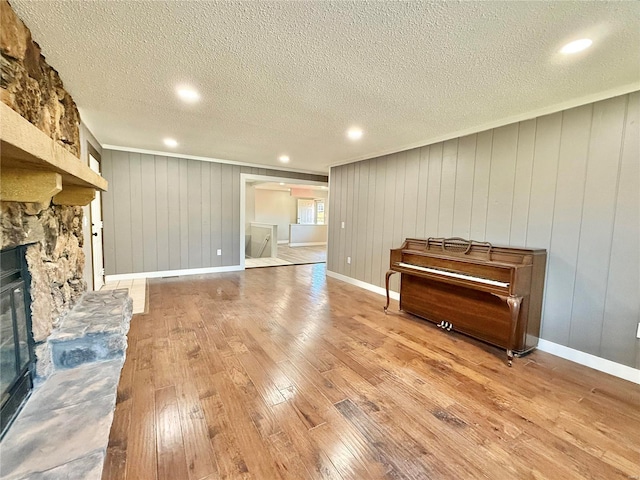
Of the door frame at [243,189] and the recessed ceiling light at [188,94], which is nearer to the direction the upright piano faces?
the recessed ceiling light

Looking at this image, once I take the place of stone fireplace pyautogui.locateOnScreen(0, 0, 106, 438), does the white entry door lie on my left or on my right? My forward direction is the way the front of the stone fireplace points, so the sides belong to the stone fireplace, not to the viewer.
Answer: on my left

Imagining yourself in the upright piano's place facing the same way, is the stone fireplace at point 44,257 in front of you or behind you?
in front

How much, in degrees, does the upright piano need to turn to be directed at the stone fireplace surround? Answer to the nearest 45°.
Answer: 0° — it already faces it

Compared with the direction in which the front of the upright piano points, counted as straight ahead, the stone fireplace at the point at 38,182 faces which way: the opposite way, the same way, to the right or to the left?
the opposite way

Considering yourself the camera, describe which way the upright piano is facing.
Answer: facing the viewer and to the left of the viewer

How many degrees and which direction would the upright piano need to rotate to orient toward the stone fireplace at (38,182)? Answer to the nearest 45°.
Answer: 0° — it already faces it

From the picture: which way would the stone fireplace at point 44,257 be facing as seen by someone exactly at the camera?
facing the viewer and to the right of the viewer

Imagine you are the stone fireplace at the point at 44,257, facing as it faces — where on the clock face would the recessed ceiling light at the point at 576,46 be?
The recessed ceiling light is roughly at 12 o'clock from the stone fireplace.

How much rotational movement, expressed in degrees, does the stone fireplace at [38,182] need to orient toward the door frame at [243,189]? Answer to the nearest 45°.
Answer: approximately 90° to its left

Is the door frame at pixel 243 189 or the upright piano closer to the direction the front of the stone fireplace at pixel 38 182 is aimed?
the upright piano

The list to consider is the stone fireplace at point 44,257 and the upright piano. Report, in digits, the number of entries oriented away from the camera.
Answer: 0

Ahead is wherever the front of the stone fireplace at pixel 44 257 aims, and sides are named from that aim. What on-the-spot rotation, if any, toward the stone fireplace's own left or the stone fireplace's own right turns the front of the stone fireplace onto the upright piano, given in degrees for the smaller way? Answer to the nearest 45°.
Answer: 0° — it already faces it

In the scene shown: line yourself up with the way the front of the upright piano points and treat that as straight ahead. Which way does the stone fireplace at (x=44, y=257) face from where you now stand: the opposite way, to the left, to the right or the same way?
the opposite way
